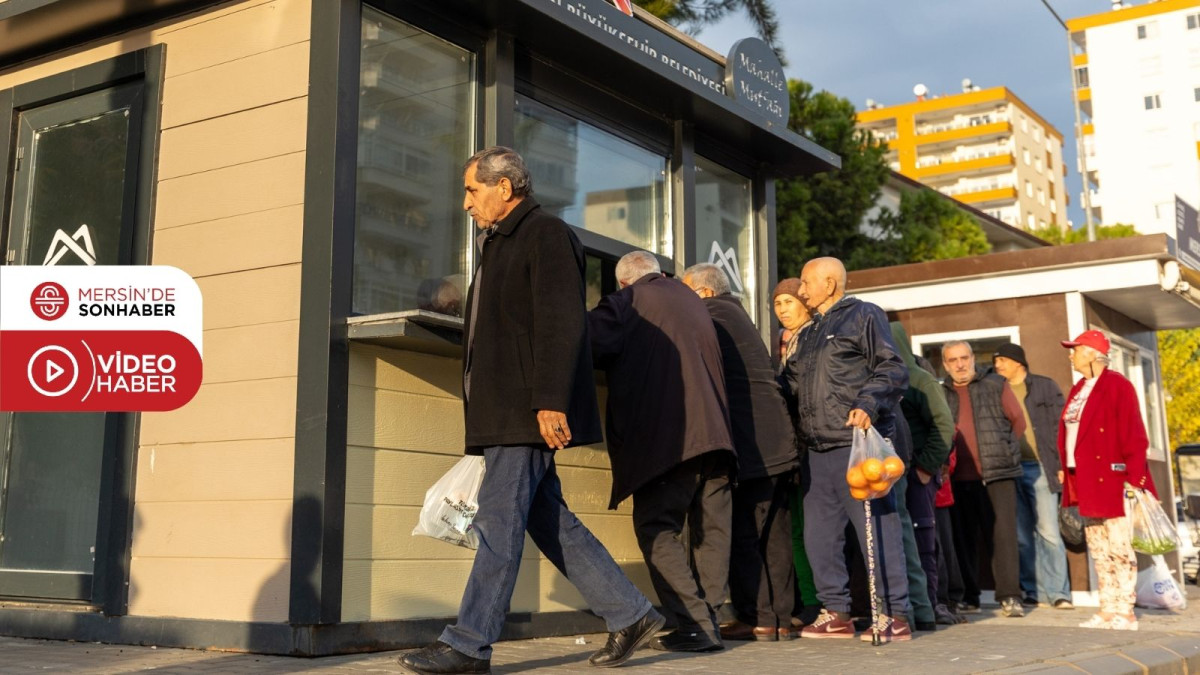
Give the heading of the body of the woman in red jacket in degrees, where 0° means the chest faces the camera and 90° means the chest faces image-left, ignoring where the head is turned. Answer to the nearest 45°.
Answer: approximately 45°

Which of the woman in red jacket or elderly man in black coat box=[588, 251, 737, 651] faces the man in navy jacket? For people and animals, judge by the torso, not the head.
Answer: the woman in red jacket

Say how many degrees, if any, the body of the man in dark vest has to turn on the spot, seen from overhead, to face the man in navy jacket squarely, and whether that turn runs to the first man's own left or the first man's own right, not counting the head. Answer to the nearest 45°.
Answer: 0° — they already face them

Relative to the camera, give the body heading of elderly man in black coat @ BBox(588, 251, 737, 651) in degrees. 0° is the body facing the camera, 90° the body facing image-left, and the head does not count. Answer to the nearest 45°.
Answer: approximately 135°

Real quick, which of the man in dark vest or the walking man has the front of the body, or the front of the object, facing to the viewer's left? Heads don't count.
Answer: the walking man

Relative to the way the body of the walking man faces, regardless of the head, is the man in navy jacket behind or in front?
behind

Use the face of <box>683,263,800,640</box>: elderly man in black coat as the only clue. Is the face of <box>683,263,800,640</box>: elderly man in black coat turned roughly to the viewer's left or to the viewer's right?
to the viewer's left

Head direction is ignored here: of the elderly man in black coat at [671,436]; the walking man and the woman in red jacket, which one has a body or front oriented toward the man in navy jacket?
the woman in red jacket

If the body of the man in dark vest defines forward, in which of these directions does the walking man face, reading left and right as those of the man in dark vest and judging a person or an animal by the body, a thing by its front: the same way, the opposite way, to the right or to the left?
to the right

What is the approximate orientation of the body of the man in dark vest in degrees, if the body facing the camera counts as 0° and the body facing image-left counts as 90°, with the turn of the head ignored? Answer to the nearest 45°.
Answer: approximately 0°

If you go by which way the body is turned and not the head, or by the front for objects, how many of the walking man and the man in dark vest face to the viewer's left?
1

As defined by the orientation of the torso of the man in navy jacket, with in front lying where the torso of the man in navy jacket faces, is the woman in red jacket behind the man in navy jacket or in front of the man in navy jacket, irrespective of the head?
behind

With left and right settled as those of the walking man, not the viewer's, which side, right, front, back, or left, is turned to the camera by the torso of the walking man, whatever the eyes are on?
left

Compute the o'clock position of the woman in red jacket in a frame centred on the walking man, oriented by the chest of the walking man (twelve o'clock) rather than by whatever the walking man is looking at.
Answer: The woman in red jacket is roughly at 5 o'clock from the walking man.
